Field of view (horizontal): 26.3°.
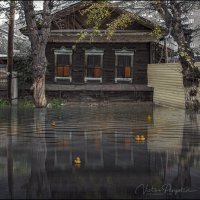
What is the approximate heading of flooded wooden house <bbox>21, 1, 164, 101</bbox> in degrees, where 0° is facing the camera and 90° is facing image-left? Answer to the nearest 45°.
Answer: approximately 0°

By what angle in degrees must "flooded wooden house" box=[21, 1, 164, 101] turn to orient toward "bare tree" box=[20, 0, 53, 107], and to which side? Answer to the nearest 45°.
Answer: approximately 45° to its right

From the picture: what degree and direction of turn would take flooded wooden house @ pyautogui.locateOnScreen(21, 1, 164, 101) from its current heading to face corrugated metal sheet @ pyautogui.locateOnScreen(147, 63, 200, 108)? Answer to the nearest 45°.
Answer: approximately 45° to its left
